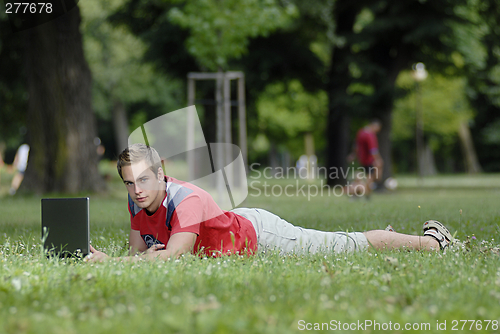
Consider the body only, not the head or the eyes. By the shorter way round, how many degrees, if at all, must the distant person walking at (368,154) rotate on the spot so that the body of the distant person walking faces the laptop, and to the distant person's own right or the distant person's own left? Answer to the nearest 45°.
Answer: approximately 90° to the distant person's own right

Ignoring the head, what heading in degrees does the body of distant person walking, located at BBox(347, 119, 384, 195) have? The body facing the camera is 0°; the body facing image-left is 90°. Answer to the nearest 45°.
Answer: approximately 270°

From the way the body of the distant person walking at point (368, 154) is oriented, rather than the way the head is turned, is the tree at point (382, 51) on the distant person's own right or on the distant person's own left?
on the distant person's own left

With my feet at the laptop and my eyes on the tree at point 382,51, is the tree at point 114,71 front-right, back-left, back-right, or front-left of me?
front-left

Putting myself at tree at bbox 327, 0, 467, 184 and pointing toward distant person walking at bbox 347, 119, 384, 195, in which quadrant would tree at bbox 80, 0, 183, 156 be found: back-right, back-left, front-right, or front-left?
back-right

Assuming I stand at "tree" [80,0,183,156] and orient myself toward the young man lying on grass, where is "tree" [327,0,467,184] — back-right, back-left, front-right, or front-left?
front-left

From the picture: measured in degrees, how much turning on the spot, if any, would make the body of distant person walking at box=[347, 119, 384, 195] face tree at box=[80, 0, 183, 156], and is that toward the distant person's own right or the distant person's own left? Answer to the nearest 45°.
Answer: approximately 135° to the distant person's own left

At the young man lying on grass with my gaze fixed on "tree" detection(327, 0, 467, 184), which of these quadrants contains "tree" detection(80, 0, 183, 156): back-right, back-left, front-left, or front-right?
front-left

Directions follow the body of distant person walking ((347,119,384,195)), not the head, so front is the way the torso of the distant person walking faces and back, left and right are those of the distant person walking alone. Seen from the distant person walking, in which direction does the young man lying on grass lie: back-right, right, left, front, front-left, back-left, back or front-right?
right

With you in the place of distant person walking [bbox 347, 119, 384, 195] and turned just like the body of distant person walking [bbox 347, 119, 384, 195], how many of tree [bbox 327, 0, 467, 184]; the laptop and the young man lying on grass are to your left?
1
